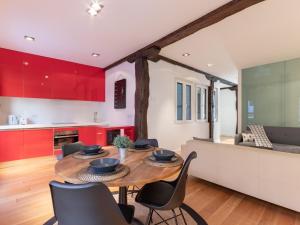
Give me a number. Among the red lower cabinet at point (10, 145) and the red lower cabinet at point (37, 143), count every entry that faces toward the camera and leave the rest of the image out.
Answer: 2

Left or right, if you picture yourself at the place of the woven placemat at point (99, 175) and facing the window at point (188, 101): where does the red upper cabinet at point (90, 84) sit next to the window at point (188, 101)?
left

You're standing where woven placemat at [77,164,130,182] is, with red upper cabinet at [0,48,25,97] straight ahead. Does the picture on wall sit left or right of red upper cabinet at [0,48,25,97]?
right

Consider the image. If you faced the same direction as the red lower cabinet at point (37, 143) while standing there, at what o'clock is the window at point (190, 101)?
The window is roughly at 9 o'clock from the red lower cabinet.

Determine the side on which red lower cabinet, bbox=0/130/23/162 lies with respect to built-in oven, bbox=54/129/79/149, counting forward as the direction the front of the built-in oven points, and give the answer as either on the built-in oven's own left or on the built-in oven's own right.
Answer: on the built-in oven's own right

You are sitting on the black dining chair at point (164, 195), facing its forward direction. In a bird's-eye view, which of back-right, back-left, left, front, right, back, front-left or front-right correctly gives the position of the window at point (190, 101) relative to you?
right

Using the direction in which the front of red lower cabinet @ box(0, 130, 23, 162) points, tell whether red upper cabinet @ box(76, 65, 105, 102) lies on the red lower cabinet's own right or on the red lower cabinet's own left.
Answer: on the red lower cabinet's own left

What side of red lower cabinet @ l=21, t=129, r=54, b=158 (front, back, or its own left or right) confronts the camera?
front

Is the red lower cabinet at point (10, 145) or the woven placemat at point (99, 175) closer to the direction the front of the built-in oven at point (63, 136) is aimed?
the woven placemat

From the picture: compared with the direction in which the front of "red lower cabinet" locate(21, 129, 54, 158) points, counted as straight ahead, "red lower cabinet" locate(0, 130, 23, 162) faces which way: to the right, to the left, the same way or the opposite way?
the same way

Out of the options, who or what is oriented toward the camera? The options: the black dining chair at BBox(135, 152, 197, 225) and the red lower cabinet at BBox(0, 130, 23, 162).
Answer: the red lower cabinet

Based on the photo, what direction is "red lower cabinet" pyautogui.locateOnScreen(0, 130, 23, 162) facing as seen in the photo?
toward the camera

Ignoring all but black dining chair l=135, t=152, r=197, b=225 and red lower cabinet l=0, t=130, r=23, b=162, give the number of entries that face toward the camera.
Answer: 1

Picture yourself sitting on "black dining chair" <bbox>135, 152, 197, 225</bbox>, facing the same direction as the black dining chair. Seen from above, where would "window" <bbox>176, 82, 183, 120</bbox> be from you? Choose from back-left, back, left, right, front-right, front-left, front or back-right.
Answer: right

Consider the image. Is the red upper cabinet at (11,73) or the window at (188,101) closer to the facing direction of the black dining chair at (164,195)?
the red upper cabinet

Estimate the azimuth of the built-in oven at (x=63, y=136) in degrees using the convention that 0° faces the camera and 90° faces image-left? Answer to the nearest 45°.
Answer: approximately 315°

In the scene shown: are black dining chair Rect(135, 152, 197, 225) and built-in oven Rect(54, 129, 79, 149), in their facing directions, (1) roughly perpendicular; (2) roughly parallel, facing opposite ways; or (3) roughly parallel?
roughly parallel, facing opposite ways
